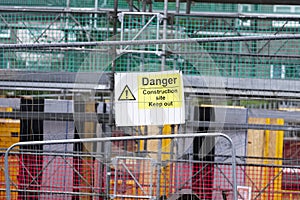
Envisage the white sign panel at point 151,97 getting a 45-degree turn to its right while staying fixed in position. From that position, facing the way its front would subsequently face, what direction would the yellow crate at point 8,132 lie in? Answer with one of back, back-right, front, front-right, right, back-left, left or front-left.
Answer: right

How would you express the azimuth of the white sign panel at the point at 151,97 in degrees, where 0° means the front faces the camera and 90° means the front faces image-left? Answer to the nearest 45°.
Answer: approximately 0°

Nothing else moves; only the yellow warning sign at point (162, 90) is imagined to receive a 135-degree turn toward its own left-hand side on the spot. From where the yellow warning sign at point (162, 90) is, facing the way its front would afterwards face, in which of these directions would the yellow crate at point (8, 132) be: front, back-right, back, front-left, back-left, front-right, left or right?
left
